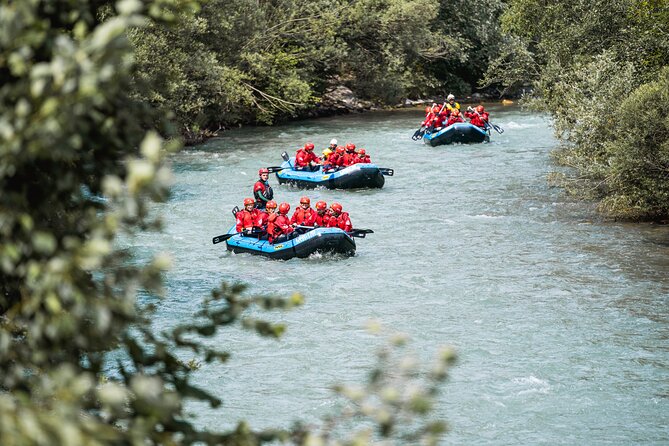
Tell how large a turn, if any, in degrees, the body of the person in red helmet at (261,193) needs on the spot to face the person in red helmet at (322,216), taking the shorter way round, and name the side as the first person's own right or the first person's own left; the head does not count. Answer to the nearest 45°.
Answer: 0° — they already face them

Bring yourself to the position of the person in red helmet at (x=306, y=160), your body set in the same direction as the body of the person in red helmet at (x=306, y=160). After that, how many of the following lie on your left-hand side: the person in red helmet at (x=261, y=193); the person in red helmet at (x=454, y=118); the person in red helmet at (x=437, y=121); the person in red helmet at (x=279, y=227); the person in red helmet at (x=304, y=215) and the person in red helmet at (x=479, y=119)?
3

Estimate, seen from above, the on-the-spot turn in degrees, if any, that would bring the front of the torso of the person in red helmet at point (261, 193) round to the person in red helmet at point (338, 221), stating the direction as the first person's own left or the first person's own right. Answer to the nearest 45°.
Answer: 0° — they already face them

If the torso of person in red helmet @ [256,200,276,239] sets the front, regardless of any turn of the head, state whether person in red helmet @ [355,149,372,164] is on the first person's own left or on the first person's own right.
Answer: on the first person's own left

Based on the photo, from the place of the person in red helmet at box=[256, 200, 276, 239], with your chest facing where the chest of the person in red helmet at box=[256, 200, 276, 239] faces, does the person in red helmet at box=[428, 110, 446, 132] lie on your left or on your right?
on your left
